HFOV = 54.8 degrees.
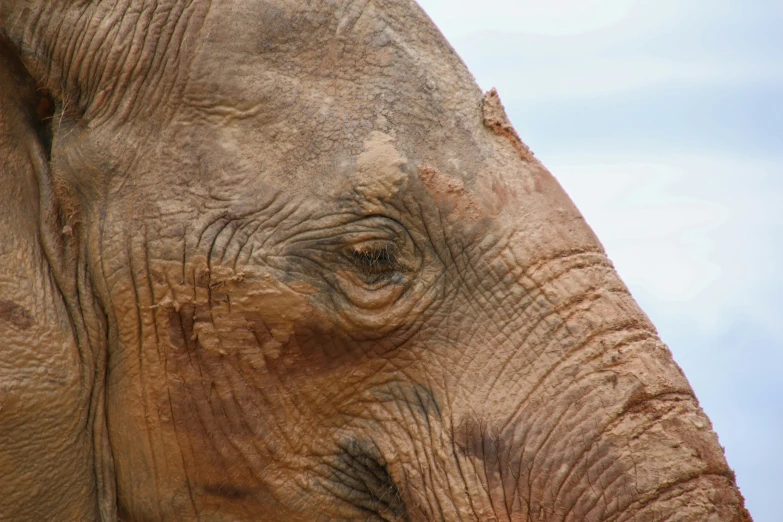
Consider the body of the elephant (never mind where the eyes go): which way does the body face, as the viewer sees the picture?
to the viewer's right
